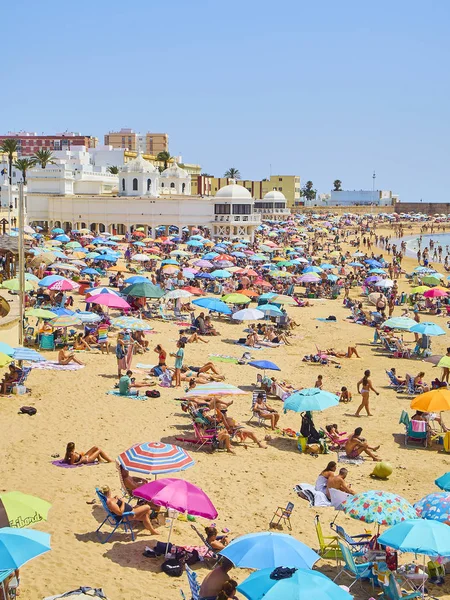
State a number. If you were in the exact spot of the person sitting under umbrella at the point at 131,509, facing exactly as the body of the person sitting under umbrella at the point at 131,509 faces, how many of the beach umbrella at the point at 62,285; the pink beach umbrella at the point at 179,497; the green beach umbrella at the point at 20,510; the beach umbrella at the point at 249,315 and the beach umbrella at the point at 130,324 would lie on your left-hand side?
3

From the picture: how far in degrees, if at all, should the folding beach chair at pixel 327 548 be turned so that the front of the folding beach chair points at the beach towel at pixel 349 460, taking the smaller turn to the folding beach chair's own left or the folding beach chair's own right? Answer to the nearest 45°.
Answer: approximately 90° to the folding beach chair's own left

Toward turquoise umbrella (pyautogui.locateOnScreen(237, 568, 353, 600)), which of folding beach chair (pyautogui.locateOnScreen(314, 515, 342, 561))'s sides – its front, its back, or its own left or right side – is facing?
right

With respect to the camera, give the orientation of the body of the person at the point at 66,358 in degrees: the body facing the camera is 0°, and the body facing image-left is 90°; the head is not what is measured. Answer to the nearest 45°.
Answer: approximately 270°

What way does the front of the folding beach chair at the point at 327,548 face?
to the viewer's right

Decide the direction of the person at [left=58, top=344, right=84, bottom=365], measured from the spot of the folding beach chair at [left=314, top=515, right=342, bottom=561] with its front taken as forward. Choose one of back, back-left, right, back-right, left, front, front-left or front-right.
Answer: back-left

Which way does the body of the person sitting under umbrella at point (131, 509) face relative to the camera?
to the viewer's right
